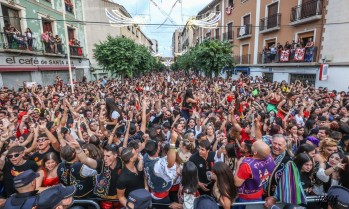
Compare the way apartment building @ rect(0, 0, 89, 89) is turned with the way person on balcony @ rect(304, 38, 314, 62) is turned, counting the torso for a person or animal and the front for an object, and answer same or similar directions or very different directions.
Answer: very different directions

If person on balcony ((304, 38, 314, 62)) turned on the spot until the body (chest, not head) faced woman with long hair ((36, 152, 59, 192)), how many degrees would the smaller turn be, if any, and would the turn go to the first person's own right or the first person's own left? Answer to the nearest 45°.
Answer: approximately 45° to the first person's own left

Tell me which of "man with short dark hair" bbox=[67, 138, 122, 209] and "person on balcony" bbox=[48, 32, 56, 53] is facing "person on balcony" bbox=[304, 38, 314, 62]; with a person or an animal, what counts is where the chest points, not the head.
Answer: "person on balcony" bbox=[48, 32, 56, 53]

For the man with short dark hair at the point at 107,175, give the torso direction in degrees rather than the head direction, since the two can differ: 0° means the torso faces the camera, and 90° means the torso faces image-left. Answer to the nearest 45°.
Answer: approximately 45°

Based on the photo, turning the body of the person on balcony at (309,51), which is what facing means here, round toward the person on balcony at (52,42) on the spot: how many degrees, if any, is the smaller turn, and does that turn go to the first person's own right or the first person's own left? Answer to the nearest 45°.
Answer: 0° — they already face them

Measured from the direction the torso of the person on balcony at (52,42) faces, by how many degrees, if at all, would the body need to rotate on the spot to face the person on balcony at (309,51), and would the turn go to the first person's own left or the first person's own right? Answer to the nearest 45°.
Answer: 0° — they already face them

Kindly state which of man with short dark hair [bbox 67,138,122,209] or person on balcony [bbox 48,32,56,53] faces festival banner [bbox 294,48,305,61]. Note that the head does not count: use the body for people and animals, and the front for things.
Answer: the person on balcony

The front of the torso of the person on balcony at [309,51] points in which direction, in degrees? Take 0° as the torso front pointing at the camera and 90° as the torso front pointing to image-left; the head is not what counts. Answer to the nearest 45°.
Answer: approximately 45°

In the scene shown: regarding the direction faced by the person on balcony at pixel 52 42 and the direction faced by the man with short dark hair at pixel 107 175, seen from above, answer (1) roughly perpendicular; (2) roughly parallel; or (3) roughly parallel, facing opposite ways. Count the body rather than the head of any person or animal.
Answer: roughly perpendicular

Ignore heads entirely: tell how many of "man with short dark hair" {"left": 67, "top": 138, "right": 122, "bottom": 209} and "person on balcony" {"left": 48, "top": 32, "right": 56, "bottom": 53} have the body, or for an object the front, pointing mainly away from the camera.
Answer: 0

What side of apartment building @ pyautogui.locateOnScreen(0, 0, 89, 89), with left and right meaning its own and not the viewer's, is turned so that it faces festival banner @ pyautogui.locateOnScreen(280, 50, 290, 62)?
front

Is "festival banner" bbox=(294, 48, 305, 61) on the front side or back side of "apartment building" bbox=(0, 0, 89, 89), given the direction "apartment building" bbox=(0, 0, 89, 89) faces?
on the front side

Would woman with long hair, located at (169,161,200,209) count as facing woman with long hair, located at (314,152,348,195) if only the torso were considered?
no

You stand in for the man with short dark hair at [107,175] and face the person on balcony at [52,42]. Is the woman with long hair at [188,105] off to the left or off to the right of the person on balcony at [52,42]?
right
